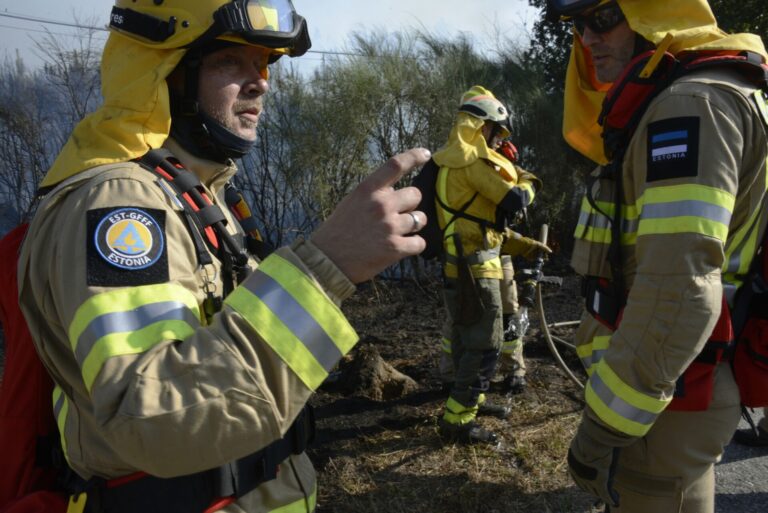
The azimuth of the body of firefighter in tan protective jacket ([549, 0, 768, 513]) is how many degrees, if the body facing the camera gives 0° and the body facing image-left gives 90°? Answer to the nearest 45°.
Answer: approximately 90°

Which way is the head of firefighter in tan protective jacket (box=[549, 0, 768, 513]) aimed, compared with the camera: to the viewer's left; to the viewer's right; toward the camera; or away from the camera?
to the viewer's left

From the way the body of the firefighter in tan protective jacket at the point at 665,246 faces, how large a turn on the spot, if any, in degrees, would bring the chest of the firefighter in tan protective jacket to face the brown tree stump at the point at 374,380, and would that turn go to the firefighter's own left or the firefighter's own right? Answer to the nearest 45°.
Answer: approximately 45° to the firefighter's own right

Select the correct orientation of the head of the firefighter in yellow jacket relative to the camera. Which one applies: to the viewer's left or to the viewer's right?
to the viewer's right

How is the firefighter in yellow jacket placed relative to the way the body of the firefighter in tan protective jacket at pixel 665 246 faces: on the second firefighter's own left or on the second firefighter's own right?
on the second firefighter's own right
